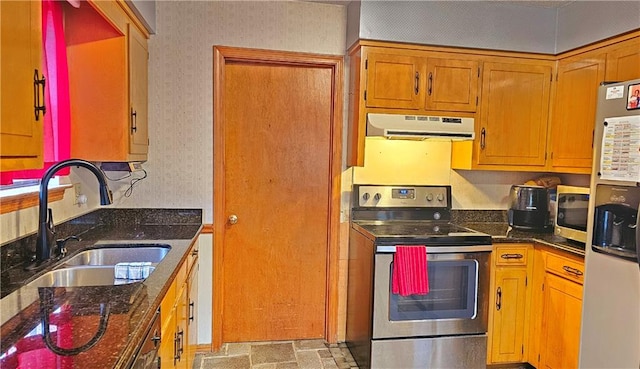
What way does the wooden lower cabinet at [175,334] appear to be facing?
to the viewer's right

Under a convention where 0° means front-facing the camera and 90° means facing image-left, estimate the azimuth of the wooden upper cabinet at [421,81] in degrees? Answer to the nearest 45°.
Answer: approximately 0°

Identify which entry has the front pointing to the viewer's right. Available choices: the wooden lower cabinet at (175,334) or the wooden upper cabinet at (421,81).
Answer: the wooden lower cabinet

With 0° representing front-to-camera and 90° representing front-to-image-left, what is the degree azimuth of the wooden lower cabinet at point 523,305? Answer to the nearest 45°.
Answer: approximately 45°

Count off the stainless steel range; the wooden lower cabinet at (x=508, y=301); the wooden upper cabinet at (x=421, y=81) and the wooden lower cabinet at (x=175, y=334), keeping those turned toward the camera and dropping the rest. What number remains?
3
